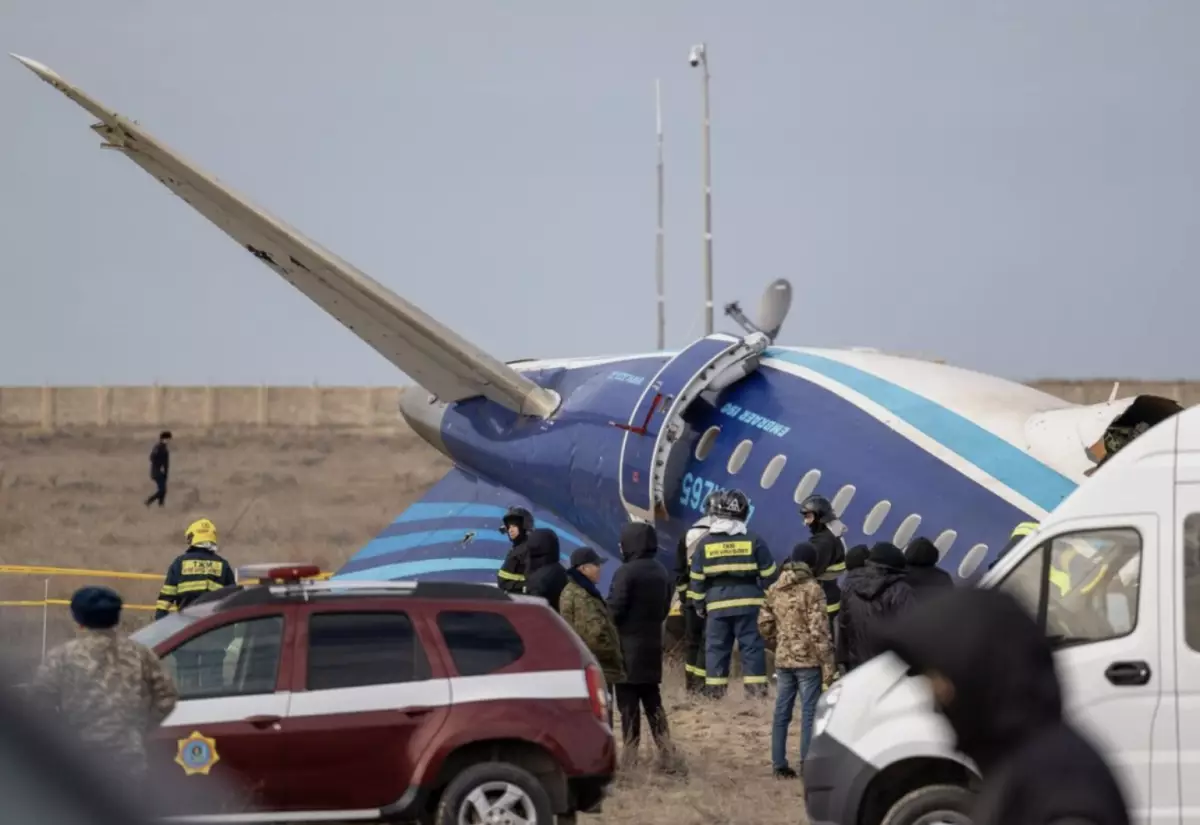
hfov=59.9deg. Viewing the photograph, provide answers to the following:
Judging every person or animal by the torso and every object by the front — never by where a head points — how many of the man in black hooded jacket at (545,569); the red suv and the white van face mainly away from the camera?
1

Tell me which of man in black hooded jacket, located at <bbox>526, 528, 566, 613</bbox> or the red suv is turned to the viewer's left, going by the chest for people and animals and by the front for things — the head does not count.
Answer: the red suv

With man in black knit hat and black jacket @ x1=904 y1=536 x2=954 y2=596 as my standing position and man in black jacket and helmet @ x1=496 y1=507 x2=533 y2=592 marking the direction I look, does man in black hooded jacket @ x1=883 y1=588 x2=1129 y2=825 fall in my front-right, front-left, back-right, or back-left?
back-left

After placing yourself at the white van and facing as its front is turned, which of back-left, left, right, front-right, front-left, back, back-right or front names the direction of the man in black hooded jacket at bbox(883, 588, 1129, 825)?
left

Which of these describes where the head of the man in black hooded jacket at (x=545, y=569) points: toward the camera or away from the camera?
away from the camera

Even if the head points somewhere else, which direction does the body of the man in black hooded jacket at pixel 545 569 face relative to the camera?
away from the camera

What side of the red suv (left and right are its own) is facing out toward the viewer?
left

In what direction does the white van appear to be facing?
to the viewer's left

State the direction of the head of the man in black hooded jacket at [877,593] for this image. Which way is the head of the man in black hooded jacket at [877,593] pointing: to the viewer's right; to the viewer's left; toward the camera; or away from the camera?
away from the camera

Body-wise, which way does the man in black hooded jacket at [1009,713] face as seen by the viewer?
to the viewer's left

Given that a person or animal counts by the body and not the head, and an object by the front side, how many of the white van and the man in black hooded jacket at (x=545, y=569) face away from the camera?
1

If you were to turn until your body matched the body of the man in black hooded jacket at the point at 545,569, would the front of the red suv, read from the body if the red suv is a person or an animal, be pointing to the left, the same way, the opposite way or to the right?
to the left

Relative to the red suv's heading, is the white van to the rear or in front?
to the rear
